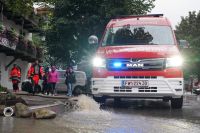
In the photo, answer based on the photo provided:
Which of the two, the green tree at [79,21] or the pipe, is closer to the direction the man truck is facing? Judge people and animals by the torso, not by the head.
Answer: the pipe

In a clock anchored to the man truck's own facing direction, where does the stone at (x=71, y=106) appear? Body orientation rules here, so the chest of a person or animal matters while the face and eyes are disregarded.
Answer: The stone is roughly at 1 o'clock from the man truck.

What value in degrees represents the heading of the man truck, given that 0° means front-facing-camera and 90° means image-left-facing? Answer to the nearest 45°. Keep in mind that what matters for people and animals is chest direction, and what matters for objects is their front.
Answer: approximately 0°

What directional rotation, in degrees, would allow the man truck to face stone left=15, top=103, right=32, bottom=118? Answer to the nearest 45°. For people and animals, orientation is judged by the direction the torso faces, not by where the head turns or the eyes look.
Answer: approximately 45° to its right

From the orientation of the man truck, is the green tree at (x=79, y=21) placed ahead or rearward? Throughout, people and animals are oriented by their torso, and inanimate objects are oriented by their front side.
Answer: rearward

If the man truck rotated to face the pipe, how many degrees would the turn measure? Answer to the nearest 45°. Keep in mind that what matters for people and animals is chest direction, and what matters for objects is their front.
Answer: approximately 45° to its right

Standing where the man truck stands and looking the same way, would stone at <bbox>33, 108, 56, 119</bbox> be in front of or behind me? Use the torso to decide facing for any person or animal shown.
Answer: in front

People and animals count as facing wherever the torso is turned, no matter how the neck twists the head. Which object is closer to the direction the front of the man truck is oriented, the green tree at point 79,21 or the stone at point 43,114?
the stone

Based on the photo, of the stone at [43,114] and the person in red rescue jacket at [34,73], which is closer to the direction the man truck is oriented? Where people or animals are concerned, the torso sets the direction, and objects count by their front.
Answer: the stone

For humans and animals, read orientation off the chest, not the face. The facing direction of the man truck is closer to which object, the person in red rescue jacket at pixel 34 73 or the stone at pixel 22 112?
the stone

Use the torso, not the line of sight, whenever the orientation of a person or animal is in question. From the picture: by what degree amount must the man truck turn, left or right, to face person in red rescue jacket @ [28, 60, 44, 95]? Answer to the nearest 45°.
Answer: approximately 135° to its right
